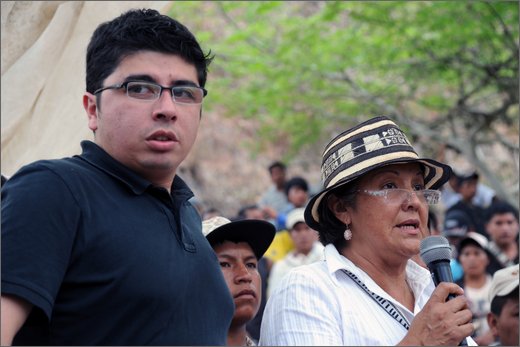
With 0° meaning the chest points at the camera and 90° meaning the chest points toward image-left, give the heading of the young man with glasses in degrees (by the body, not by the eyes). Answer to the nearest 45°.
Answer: approximately 315°

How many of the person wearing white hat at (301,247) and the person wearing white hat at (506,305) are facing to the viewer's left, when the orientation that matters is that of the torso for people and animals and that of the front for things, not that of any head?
0

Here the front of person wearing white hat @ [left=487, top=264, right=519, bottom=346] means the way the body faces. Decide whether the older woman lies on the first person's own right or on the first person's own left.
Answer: on the first person's own right

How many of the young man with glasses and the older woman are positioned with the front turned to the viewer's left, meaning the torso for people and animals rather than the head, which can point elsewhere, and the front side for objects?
0

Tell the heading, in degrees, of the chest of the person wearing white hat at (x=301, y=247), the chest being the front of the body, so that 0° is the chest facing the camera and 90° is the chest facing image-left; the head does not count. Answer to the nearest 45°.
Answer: approximately 0°

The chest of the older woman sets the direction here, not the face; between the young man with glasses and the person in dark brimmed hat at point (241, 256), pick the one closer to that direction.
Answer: the young man with glasses

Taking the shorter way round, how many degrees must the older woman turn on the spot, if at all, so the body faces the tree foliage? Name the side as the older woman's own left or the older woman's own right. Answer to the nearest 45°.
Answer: approximately 135° to the older woman's own left

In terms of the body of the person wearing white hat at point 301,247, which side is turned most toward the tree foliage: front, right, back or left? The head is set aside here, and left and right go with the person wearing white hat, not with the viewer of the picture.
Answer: back
